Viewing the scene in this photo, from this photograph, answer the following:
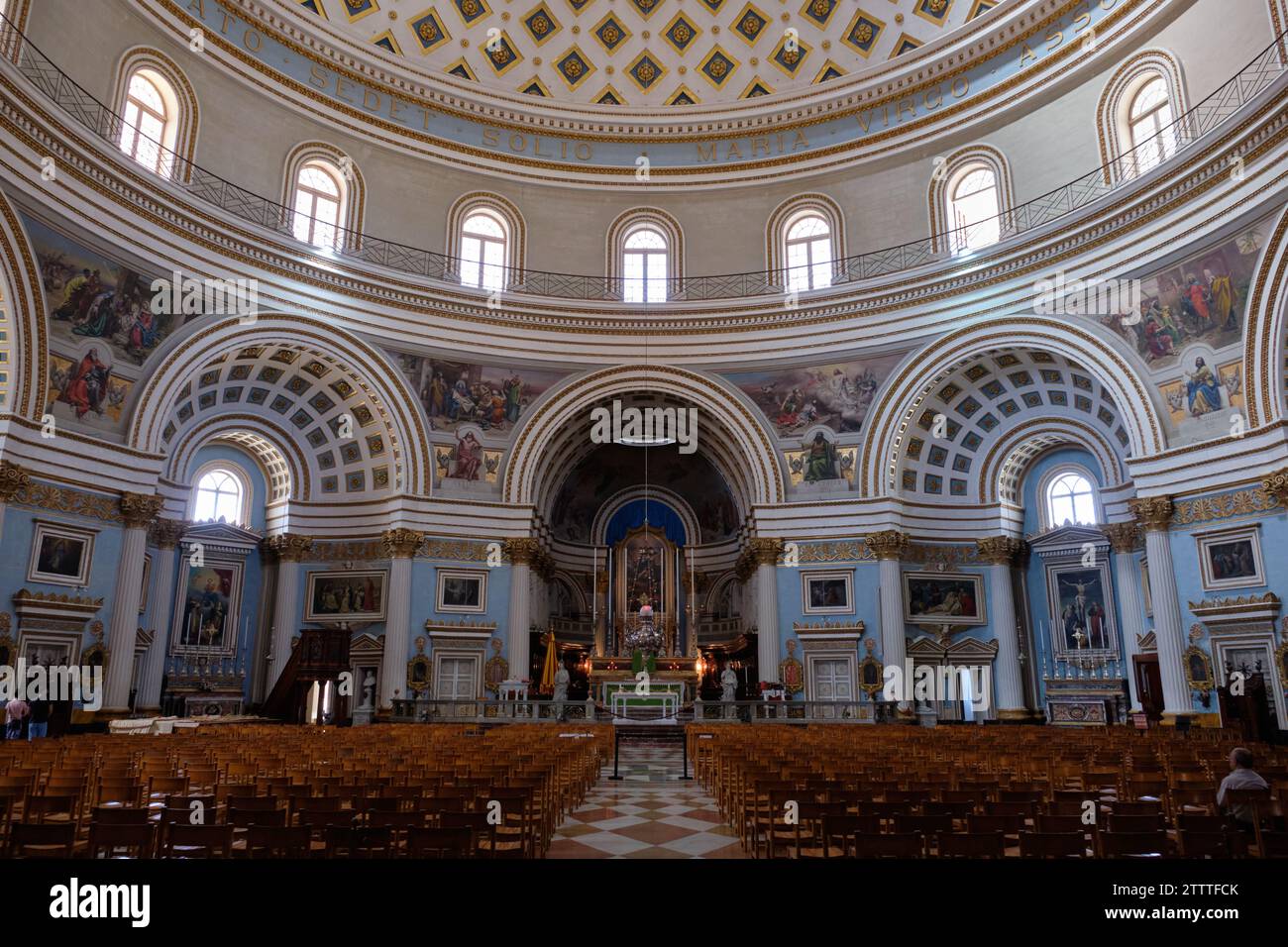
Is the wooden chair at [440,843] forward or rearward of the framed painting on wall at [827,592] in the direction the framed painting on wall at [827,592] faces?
forward

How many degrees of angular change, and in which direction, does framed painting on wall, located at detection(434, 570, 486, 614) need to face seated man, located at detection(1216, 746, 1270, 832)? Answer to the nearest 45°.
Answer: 0° — it already faces them

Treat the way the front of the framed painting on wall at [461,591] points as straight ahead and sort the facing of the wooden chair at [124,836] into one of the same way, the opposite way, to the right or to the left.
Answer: the opposite way

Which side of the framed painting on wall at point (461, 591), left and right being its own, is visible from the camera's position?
front

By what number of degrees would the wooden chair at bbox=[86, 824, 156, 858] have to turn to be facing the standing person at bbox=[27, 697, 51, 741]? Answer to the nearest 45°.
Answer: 0° — it already faces them

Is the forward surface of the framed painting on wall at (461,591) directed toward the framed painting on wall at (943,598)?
no

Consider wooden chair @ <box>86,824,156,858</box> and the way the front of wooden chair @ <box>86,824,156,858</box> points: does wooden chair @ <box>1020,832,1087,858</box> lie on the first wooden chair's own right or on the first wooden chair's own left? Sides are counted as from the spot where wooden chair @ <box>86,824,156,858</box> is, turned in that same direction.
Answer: on the first wooden chair's own right

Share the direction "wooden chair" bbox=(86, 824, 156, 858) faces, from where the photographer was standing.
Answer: facing away from the viewer

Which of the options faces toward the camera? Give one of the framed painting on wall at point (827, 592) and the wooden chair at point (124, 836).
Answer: the framed painting on wall

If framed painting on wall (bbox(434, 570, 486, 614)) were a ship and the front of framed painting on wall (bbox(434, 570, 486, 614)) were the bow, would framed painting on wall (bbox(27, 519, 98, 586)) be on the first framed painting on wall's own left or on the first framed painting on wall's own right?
on the first framed painting on wall's own right

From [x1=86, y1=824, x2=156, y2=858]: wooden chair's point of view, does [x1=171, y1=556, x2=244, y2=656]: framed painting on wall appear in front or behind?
in front

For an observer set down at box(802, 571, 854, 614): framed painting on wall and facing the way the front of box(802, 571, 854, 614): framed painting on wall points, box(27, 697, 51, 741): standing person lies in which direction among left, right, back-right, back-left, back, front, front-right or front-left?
front-right

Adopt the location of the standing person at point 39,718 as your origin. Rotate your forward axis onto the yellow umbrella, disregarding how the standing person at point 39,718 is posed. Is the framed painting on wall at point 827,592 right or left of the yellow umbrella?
right

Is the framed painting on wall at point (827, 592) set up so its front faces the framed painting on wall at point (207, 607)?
no

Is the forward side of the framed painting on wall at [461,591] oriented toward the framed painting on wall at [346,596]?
no

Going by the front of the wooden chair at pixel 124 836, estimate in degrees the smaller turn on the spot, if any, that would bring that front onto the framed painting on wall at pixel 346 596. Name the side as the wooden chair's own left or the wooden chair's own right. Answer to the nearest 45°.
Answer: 0° — it already faces it

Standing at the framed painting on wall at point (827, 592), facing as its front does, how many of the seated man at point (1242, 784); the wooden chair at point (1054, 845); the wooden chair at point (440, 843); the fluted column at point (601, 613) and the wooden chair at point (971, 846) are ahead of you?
4

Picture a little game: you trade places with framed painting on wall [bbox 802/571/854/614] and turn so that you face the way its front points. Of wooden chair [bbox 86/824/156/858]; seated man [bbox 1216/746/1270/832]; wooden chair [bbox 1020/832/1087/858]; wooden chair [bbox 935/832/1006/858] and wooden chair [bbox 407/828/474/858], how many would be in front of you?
5

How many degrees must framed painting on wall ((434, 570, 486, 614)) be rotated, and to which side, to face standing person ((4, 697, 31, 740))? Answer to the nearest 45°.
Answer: approximately 45° to its right

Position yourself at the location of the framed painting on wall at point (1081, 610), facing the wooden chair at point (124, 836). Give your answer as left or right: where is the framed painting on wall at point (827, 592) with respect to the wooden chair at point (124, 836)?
right

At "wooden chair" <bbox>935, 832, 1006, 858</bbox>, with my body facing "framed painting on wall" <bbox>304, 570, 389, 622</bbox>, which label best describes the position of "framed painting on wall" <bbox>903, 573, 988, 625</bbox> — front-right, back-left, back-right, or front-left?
front-right

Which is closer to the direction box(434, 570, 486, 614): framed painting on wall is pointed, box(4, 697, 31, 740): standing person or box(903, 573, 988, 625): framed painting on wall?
the standing person

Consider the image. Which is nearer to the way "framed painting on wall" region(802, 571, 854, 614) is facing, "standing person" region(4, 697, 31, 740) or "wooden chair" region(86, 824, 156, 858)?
the wooden chair
